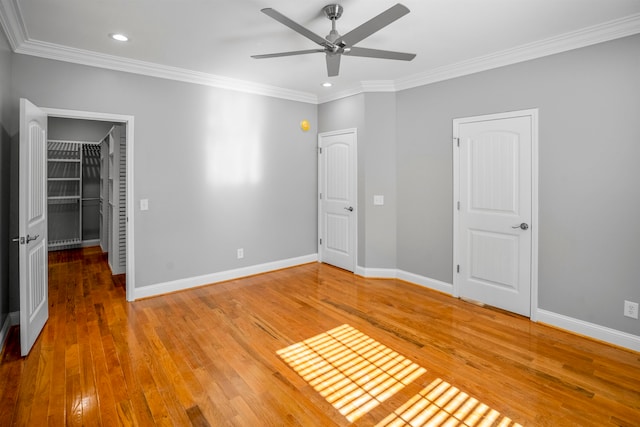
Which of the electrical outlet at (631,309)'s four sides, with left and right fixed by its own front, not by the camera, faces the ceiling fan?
front

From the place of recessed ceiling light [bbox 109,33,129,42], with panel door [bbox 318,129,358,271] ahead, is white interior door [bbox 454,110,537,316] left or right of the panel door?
right

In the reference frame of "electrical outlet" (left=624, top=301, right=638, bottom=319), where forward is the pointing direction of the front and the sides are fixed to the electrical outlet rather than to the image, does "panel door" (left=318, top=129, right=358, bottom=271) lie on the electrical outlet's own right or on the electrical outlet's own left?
on the electrical outlet's own right

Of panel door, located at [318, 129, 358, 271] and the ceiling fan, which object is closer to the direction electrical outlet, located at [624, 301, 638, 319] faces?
the ceiling fan

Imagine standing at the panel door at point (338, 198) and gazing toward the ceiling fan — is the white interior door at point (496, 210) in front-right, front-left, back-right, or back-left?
front-left

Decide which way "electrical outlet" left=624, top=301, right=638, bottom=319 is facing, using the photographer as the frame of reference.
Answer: facing the viewer and to the left of the viewer
